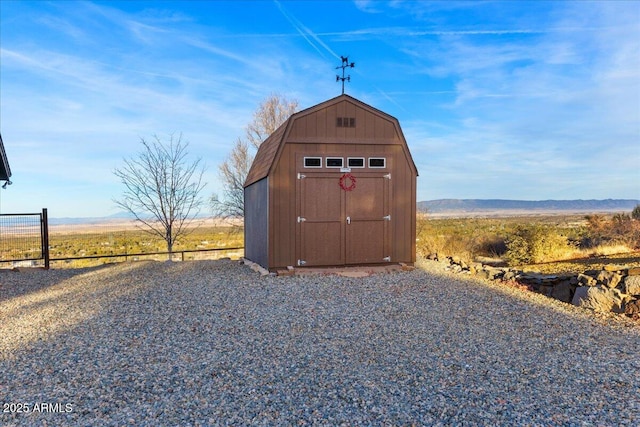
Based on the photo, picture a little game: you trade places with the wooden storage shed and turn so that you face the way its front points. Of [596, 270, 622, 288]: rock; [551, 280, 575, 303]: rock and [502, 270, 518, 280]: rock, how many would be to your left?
3

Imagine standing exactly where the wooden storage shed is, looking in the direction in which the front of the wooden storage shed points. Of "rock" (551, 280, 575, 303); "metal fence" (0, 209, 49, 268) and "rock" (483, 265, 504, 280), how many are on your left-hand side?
2

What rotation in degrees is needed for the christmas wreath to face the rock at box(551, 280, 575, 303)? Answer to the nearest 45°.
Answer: approximately 90° to its left

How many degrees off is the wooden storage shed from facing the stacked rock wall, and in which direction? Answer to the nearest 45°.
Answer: approximately 90° to its left

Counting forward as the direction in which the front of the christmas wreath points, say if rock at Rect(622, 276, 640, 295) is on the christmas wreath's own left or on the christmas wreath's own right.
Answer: on the christmas wreath's own left

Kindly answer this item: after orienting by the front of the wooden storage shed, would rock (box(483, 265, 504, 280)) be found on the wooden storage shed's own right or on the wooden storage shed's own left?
on the wooden storage shed's own left

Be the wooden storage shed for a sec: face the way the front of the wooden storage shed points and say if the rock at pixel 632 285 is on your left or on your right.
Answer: on your left

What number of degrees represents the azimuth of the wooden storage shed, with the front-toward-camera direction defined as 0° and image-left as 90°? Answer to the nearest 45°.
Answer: approximately 0°

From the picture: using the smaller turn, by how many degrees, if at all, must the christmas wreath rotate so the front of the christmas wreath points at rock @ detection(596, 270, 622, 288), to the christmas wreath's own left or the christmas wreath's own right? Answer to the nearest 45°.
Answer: approximately 90° to the christmas wreath's own left

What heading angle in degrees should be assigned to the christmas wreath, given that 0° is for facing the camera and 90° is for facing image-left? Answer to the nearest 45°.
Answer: approximately 0°

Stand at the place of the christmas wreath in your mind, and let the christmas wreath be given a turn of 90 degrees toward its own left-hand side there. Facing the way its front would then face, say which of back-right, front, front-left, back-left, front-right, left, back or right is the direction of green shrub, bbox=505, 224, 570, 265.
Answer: front-left
